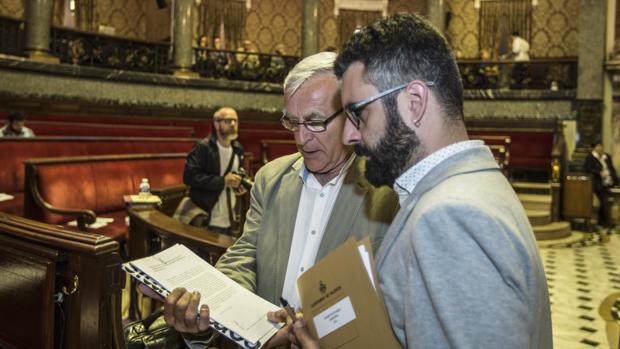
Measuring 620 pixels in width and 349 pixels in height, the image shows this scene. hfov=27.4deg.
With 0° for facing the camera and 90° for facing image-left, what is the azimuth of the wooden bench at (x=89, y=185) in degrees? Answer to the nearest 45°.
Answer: approximately 315°

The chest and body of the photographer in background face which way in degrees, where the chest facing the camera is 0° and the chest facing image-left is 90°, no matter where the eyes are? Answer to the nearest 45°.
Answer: approximately 315°

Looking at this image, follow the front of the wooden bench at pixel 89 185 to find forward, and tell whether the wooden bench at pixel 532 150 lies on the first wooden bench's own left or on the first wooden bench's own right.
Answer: on the first wooden bench's own left

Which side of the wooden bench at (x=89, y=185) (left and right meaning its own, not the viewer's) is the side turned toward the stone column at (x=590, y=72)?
left
